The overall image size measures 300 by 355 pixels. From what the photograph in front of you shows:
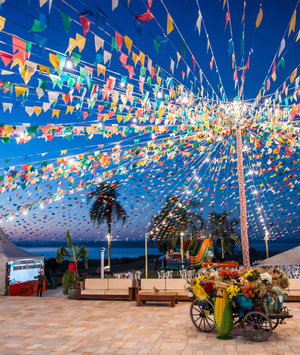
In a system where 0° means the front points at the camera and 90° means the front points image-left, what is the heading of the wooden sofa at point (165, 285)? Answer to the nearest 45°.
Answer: approximately 0°

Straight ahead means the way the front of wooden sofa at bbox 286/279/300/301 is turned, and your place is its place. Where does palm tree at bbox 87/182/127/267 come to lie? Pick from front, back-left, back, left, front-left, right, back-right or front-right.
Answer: back-right

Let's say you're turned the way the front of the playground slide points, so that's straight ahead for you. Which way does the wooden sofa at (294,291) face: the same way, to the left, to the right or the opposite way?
to the left

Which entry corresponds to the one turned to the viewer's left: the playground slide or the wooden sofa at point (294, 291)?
the playground slide

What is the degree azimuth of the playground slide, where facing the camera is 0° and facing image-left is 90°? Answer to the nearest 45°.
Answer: approximately 90°

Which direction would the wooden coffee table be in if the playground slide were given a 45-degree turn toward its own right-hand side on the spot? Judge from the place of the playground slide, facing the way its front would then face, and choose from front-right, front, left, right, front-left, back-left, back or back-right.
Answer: back-left

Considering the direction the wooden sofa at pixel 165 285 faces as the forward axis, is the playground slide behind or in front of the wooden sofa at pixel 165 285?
behind

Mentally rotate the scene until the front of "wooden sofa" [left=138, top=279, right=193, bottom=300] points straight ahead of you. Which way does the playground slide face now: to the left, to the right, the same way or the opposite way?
to the right

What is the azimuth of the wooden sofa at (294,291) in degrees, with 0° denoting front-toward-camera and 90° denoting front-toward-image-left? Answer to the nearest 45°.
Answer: approximately 0°

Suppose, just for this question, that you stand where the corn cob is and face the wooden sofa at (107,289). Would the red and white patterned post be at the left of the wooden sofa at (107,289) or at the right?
right

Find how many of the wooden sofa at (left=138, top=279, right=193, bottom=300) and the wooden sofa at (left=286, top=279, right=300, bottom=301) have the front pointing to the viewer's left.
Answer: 0
